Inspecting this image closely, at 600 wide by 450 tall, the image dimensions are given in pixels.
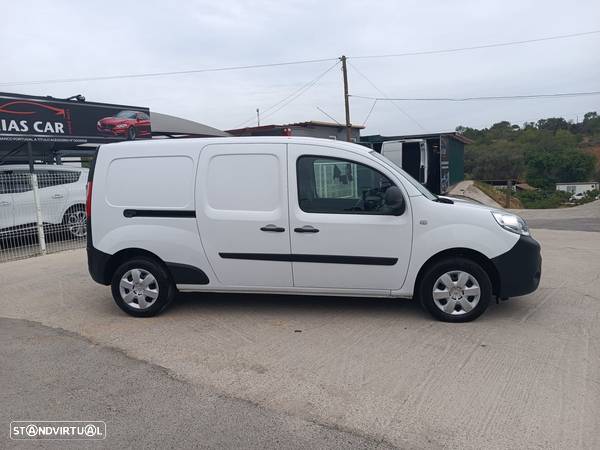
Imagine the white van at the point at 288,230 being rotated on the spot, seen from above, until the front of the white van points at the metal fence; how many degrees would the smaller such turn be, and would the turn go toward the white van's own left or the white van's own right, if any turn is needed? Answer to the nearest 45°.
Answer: approximately 135° to the white van's own left

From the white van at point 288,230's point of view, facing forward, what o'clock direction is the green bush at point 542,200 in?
The green bush is roughly at 10 o'clock from the white van.

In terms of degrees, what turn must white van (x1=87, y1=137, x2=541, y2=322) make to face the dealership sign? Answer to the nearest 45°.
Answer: approximately 135° to its left

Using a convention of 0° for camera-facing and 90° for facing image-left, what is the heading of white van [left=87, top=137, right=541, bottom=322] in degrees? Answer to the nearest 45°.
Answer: approximately 270°

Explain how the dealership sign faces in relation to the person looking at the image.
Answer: facing the viewer and to the right of the viewer

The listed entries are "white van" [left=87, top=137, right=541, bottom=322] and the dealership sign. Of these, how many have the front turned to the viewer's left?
0
